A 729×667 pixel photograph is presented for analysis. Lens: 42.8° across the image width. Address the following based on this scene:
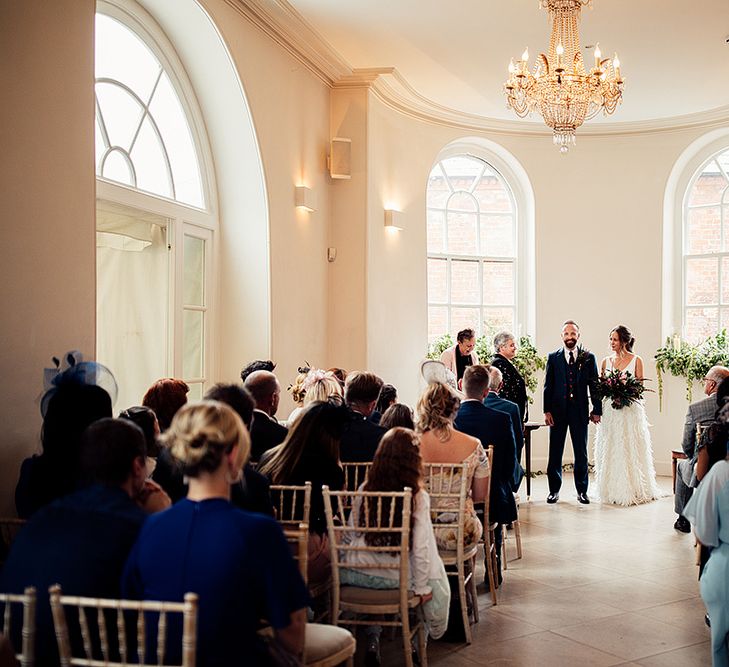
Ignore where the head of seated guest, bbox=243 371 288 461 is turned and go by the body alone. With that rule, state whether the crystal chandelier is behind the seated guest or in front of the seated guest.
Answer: in front

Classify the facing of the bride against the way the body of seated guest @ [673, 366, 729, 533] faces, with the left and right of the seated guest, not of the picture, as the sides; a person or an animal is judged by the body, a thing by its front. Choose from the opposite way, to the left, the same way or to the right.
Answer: to the left

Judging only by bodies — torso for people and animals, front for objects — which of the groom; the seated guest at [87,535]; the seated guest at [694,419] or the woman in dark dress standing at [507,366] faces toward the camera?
the groom

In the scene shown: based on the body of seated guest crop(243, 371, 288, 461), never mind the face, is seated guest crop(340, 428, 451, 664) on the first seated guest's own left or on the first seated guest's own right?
on the first seated guest's own right

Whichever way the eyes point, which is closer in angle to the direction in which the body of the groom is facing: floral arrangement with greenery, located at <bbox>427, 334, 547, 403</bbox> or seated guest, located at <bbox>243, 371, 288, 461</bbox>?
the seated guest

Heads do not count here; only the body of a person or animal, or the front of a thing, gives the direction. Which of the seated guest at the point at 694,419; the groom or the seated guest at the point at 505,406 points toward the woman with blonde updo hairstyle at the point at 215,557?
the groom

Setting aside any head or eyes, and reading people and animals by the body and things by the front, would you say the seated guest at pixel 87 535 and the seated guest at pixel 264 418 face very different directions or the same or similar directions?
same or similar directions

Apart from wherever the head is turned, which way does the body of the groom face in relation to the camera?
toward the camera

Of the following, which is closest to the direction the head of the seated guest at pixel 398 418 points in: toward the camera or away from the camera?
away from the camera

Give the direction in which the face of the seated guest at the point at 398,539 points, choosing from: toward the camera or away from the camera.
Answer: away from the camera

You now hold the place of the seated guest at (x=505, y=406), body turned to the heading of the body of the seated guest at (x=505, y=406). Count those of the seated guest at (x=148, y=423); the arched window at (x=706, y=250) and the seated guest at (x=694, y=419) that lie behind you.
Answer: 1

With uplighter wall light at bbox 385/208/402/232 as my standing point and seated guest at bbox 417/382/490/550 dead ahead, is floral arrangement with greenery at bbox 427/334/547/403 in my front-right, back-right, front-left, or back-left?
back-left

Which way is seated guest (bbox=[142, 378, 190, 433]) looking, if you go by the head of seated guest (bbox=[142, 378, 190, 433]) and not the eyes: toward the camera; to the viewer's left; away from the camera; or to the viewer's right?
away from the camera

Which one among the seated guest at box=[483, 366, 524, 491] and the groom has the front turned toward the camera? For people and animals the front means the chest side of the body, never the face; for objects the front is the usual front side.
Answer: the groom

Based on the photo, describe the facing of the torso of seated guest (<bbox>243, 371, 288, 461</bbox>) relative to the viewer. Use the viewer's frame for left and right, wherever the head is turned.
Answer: facing away from the viewer and to the right of the viewer

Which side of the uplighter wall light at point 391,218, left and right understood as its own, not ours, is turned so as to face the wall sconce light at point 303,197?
right

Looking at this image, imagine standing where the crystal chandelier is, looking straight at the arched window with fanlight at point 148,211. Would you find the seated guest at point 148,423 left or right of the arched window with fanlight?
left
